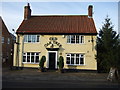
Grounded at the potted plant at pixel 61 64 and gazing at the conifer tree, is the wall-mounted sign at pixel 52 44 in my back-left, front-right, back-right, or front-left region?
back-left

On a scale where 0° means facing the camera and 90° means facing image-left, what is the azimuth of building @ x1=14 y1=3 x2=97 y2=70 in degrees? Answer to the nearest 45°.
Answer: approximately 0°

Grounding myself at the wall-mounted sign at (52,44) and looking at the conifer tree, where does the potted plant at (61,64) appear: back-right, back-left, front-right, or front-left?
front-right

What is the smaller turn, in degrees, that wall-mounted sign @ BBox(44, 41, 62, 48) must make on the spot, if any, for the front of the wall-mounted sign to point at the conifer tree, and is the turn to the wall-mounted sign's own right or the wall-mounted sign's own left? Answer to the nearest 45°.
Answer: approximately 45° to the wall-mounted sign's own left

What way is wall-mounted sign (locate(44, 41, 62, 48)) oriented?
toward the camera
